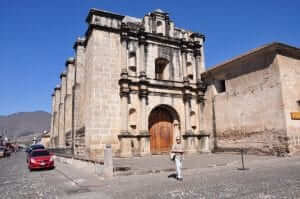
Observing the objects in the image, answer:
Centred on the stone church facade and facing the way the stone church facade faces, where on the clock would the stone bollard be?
The stone bollard is roughly at 2 o'clock from the stone church facade.

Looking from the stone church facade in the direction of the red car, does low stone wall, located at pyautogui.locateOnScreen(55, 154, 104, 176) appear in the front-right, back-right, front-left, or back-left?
front-left

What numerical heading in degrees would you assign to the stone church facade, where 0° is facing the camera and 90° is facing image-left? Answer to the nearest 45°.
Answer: approximately 315°

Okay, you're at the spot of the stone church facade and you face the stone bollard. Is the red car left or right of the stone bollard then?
right

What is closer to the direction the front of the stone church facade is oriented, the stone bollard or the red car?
the stone bollard

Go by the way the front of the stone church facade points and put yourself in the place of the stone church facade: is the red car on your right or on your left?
on your right
